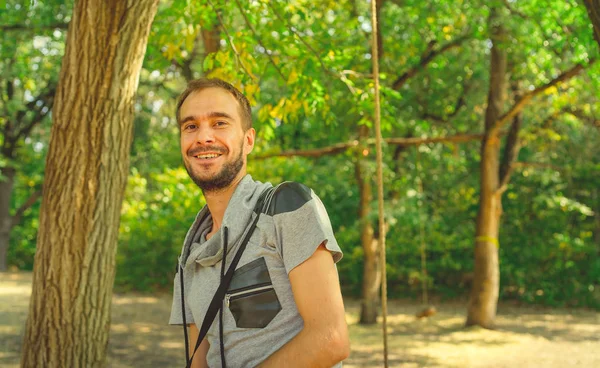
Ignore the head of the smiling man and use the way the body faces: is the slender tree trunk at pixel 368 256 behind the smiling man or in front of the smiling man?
behind

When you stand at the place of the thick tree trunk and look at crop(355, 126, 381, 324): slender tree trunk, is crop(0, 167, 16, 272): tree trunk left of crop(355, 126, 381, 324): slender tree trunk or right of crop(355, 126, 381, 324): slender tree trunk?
left

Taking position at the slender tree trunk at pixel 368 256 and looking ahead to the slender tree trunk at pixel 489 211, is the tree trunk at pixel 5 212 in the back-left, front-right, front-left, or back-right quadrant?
back-left

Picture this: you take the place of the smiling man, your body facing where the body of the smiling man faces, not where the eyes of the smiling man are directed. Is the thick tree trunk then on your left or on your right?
on your right

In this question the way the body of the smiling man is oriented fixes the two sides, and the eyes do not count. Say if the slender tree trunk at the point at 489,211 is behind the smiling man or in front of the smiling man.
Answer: behind

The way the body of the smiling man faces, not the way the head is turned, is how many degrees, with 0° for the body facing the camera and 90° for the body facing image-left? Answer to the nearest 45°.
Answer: approximately 45°
